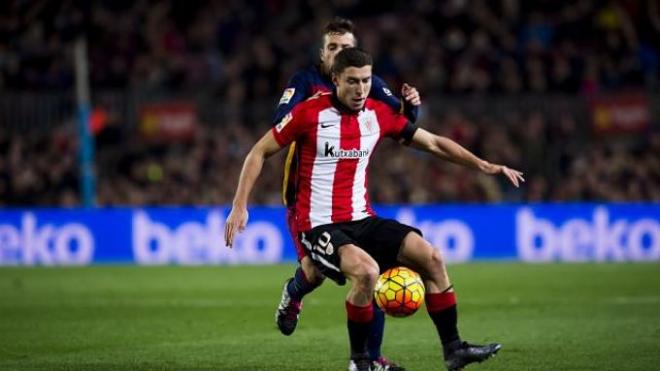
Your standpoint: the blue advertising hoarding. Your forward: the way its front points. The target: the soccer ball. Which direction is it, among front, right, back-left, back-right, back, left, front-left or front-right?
front

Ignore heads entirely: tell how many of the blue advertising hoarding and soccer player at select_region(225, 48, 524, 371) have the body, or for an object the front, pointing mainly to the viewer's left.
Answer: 0

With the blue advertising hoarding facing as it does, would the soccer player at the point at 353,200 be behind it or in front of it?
in front

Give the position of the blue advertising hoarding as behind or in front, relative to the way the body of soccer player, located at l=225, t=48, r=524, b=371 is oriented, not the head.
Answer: behind

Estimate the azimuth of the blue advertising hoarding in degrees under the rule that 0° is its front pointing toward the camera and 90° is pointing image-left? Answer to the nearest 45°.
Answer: approximately 0°

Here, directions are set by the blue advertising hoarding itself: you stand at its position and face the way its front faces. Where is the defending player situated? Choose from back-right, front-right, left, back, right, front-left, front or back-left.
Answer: front

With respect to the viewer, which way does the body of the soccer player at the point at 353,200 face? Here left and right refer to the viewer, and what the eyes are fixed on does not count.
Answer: facing the viewer and to the right of the viewer
